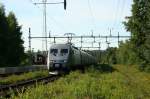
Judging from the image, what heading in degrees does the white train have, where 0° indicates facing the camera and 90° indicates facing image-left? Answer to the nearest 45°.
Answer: approximately 45°
